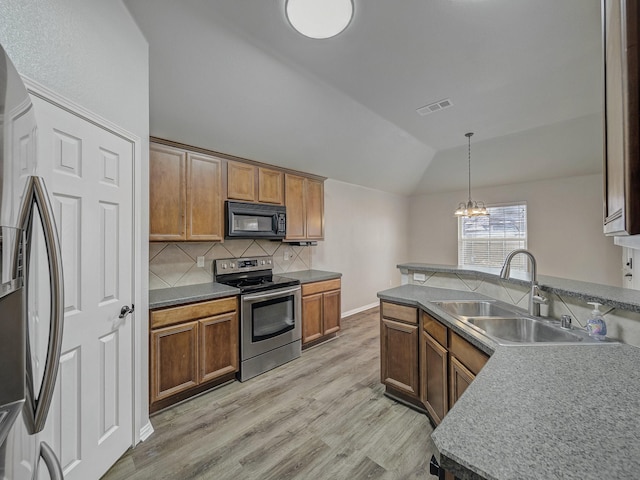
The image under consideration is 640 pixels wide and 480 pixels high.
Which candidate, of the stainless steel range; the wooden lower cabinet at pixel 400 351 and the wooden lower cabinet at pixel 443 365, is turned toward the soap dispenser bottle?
the stainless steel range

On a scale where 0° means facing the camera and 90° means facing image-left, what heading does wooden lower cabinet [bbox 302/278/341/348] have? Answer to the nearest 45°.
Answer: approximately 315°

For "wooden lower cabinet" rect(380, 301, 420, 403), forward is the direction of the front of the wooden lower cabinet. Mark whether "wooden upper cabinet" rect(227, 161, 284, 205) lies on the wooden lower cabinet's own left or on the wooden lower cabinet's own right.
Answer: on the wooden lower cabinet's own right

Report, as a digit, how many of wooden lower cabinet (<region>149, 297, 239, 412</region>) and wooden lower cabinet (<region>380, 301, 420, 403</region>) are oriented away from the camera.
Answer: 0

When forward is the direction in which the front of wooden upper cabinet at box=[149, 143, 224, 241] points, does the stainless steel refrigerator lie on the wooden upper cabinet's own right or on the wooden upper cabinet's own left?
on the wooden upper cabinet's own right

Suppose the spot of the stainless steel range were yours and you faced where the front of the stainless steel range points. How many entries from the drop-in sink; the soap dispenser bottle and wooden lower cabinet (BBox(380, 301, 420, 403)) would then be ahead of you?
3

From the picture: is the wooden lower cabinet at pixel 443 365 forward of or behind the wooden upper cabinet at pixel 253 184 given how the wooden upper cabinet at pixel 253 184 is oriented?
forward

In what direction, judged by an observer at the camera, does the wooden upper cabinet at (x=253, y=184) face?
facing the viewer and to the right of the viewer
